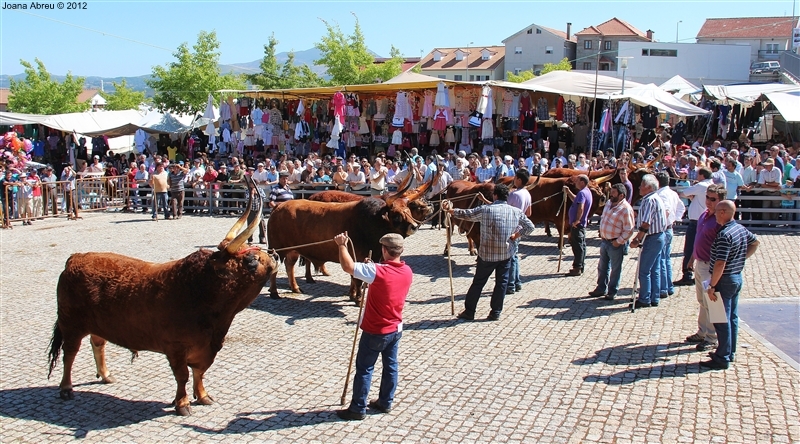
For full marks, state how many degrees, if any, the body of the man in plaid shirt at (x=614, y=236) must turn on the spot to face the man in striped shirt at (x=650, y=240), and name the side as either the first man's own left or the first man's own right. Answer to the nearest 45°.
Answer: approximately 90° to the first man's own left

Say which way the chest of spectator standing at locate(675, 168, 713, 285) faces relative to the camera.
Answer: to the viewer's left

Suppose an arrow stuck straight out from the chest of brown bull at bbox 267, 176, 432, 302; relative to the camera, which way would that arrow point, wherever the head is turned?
to the viewer's right

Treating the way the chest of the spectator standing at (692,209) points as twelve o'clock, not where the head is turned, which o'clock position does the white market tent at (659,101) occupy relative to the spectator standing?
The white market tent is roughly at 3 o'clock from the spectator standing.

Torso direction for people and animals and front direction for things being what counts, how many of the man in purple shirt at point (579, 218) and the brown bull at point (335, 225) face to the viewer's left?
1

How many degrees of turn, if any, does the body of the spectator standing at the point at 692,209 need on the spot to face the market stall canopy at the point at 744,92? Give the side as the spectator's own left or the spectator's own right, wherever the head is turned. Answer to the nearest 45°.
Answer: approximately 90° to the spectator's own right

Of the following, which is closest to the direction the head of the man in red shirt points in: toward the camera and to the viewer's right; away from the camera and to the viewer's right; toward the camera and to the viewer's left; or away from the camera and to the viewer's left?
away from the camera and to the viewer's left

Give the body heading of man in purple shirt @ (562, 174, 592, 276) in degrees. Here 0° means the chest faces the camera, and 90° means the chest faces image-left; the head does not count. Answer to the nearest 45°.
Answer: approximately 90°

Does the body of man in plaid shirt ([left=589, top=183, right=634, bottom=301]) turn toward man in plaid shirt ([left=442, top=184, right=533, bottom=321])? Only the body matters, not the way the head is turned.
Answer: yes

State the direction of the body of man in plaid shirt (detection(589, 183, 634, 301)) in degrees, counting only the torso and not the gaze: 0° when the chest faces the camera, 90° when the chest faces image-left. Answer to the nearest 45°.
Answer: approximately 45°
